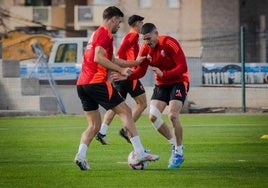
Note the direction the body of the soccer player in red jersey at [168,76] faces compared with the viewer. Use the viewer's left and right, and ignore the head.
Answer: facing the viewer and to the left of the viewer

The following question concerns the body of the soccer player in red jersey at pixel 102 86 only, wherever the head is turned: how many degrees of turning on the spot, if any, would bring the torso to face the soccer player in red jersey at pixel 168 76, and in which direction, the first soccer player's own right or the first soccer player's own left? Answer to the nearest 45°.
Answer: approximately 45° to the first soccer player's own left

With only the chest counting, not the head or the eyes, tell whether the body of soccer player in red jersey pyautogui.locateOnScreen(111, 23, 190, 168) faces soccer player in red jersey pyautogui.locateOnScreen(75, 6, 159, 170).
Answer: yes

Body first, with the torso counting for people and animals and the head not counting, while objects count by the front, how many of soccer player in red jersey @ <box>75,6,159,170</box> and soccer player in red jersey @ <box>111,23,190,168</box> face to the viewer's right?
1

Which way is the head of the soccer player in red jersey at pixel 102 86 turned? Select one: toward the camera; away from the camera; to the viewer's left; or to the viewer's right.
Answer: to the viewer's right

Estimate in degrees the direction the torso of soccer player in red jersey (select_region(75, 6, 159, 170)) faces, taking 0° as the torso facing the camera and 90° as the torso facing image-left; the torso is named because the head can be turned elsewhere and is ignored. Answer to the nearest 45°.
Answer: approximately 270°
